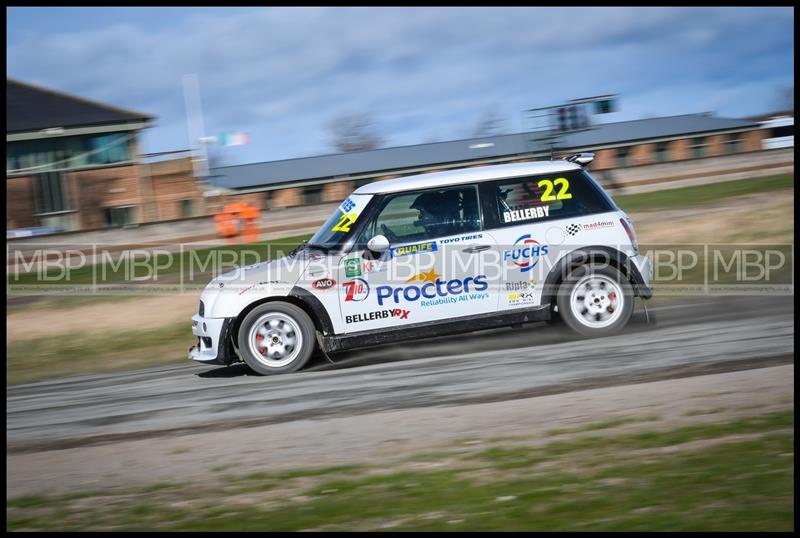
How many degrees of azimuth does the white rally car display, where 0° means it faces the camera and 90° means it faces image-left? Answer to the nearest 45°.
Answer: approximately 90°

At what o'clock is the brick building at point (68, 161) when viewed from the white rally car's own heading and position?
The brick building is roughly at 2 o'clock from the white rally car.

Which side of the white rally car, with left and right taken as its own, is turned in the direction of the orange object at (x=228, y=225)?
right
